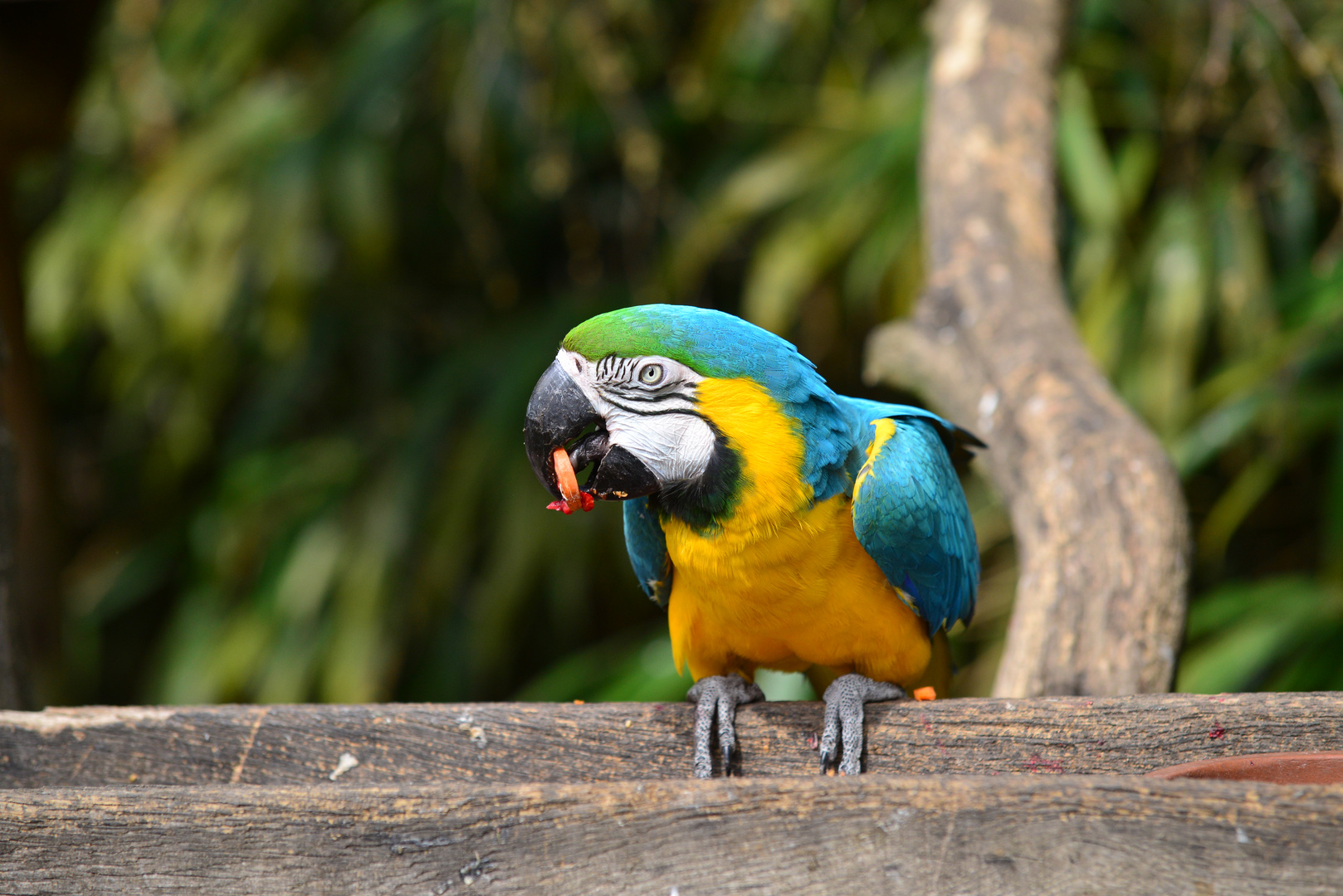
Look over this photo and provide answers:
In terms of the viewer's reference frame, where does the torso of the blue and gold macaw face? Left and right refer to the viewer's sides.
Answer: facing the viewer and to the left of the viewer

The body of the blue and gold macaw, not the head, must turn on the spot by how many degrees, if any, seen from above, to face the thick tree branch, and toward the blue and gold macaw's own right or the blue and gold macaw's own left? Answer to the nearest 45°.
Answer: approximately 180°
